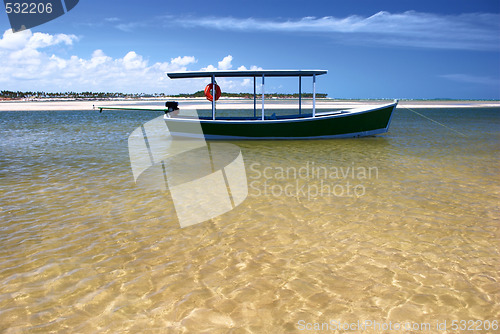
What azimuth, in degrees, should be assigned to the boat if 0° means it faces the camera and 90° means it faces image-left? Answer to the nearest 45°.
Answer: approximately 270°
